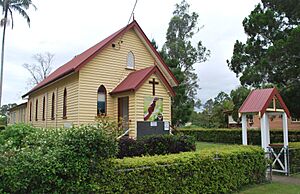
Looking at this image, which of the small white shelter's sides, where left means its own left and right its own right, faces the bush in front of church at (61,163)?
right

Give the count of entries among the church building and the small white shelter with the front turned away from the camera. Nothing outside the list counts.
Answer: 0

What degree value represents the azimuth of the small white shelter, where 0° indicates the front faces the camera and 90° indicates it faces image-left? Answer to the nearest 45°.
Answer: approximately 315°

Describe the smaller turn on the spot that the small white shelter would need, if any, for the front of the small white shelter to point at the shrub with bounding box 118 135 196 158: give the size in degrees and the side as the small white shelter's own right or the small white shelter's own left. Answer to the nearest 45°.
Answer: approximately 90° to the small white shelter's own right

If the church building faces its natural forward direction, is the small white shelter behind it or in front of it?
in front

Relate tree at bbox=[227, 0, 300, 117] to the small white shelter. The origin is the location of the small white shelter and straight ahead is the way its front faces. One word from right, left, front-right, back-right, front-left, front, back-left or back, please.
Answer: back-left

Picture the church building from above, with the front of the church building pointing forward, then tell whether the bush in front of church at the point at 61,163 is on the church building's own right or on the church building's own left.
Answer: on the church building's own right

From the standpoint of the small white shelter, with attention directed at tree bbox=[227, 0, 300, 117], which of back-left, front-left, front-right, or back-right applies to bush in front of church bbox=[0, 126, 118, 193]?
back-left

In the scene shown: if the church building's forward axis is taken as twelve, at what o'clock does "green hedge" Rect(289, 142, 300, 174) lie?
The green hedge is roughly at 12 o'clock from the church building.

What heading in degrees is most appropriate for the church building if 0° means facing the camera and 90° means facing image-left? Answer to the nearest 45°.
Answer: approximately 315°

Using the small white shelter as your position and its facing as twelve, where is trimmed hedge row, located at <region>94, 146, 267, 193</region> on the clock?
The trimmed hedge row is roughly at 2 o'clock from the small white shelter.
